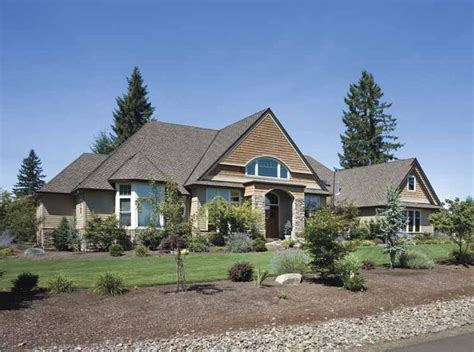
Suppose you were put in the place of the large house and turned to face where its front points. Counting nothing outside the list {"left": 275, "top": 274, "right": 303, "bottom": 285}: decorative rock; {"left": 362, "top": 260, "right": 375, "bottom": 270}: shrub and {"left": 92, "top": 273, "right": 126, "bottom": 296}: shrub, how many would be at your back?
0

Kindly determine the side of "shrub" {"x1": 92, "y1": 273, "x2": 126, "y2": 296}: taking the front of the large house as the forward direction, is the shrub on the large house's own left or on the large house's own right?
on the large house's own right

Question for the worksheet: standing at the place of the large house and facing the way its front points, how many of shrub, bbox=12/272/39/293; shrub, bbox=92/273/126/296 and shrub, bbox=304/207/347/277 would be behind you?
0

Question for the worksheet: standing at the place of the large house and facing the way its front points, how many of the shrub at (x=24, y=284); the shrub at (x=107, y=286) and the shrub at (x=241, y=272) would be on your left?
0

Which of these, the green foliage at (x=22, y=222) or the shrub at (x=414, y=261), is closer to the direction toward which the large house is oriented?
the shrub

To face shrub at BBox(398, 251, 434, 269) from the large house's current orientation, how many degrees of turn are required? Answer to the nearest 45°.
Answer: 0° — it already faces it

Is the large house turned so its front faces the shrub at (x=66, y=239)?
no

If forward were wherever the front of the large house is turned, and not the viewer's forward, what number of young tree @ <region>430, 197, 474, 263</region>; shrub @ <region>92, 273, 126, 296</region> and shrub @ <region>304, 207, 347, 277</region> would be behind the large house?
0

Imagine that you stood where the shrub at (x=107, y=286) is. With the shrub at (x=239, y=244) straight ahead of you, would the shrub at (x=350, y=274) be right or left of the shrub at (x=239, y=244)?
right

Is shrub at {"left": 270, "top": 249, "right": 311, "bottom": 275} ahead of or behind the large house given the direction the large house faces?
ahead

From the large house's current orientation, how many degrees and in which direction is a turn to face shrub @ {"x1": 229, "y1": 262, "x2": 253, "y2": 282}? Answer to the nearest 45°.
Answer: approximately 45° to its right

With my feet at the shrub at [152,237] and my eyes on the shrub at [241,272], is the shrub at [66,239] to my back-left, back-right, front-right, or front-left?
back-right

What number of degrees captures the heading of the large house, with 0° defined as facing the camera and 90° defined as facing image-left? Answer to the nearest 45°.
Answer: approximately 315°

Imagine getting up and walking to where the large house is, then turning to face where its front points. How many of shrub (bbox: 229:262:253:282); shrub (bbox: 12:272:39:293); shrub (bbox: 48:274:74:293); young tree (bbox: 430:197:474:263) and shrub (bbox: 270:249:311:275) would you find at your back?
0

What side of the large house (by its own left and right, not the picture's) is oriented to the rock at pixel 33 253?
right

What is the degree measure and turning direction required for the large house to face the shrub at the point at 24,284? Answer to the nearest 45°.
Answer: approximately 45° to its right
